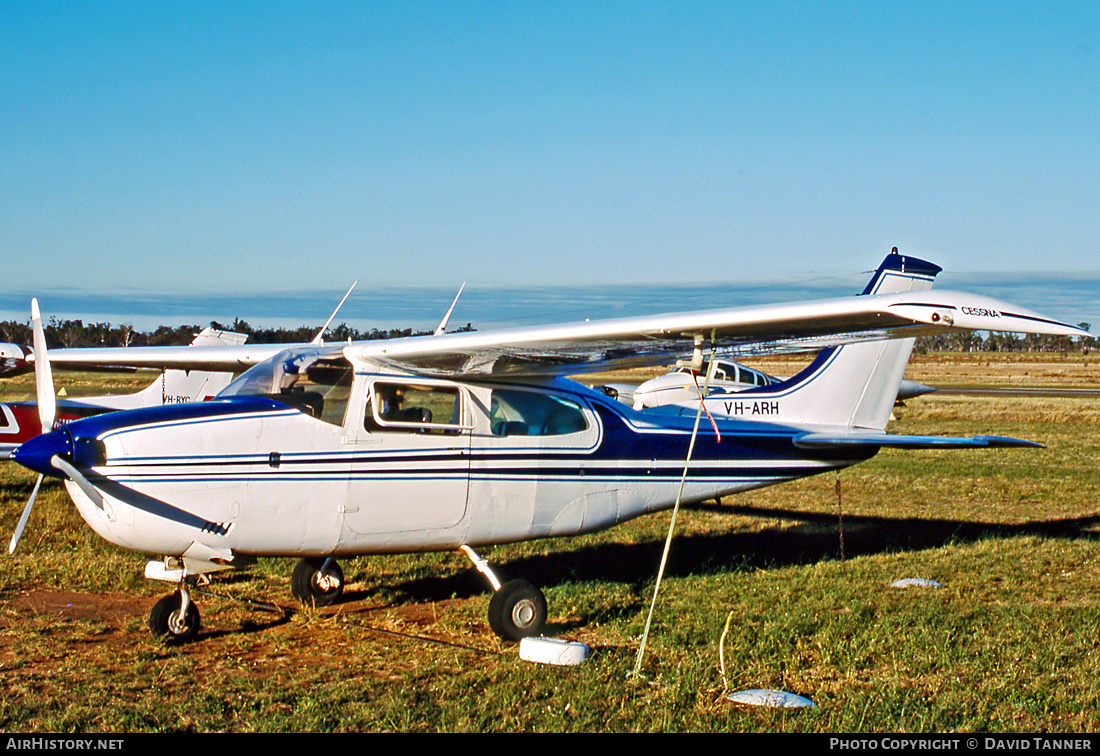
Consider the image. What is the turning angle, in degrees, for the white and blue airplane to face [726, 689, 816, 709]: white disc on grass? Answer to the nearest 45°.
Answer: approximately 90° to its left

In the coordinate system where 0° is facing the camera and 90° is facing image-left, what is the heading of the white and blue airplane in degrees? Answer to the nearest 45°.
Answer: approximately 45°
